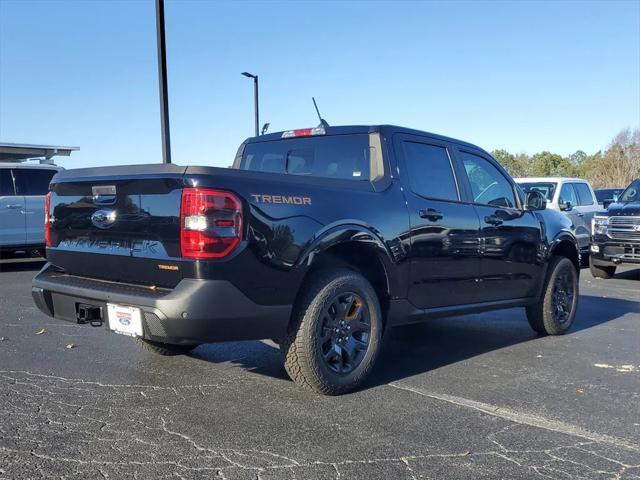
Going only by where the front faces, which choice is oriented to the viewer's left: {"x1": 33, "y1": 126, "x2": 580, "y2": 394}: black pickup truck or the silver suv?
the silver suv

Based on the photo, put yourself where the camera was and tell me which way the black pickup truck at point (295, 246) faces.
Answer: facing away from the viewer and to the right of the viewer

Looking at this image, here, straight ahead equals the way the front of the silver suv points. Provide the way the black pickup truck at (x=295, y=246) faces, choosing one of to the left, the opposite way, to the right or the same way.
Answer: the opposite way

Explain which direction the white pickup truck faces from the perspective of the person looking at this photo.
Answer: facing the viewer and to the left of the viewer

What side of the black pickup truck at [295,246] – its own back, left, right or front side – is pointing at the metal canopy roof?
left

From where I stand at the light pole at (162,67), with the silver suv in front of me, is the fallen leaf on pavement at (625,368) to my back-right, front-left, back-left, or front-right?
back-left

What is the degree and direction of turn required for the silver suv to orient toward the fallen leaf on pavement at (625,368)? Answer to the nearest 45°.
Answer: approximately 135° to its left

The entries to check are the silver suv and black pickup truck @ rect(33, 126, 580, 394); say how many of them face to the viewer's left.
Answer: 1

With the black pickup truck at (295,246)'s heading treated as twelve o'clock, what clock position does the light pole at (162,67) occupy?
The light pole is roughly at 10 o'clock from the black pickup truck.

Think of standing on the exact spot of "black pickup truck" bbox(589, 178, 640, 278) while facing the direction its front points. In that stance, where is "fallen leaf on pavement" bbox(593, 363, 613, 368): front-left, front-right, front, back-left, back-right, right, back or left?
front-left
